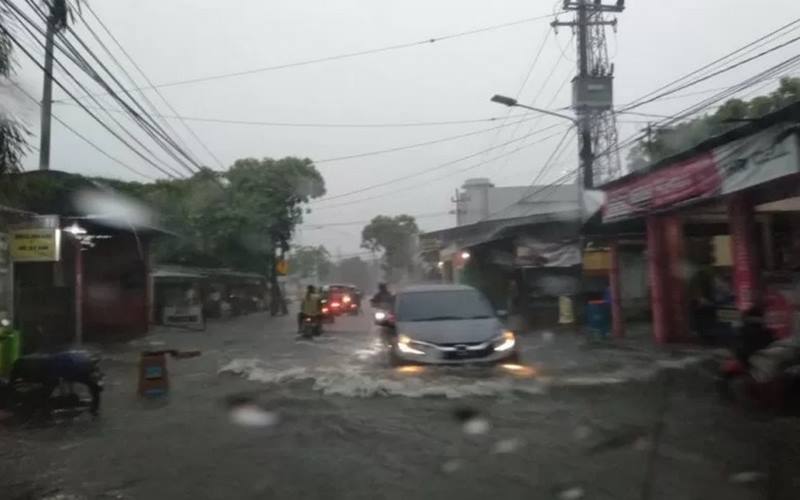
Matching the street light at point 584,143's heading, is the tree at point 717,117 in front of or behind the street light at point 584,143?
behind

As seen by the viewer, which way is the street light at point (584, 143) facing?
to the viewer's left

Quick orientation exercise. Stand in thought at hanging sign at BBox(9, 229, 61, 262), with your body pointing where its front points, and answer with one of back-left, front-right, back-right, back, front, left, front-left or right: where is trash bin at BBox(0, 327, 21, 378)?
front

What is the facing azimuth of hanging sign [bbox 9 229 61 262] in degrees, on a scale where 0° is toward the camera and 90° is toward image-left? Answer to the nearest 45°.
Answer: approximately 0°

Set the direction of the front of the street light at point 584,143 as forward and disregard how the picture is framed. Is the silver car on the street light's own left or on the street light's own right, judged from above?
on the street light's own left

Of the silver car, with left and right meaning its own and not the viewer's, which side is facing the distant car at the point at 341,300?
back

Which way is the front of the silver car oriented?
toward the camera
